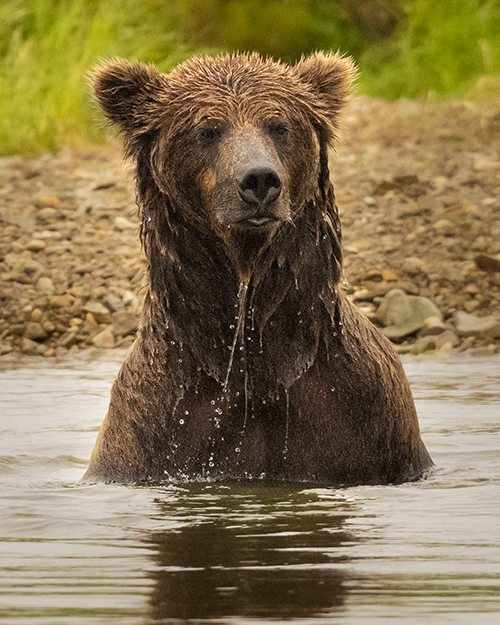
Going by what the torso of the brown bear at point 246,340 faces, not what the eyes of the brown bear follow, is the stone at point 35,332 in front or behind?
behind

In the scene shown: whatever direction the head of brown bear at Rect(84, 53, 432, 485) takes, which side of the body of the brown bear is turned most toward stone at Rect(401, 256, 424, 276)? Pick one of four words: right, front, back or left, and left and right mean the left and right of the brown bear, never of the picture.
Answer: back

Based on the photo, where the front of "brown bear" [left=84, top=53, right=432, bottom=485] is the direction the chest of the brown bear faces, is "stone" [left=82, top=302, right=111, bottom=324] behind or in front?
behind

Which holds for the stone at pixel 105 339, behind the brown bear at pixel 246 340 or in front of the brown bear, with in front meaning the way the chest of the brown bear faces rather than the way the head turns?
behind

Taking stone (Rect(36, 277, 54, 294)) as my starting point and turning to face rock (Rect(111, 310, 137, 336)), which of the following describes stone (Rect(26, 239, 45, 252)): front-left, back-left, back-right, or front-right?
back-left

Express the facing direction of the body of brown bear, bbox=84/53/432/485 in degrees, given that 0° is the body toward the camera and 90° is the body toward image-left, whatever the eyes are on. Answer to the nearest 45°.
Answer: approximately 0°

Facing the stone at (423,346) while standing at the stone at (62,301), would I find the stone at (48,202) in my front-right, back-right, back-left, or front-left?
back-left

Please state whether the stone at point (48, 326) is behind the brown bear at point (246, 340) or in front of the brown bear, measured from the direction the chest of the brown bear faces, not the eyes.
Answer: behind

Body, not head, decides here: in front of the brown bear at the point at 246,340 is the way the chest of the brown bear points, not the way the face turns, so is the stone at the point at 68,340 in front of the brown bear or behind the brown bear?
behind

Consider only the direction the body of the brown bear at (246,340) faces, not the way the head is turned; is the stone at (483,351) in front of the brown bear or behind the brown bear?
behind

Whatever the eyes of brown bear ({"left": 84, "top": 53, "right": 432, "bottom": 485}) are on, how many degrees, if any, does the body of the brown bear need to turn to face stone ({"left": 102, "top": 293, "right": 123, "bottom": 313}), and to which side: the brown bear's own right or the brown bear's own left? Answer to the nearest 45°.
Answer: approximately 180°
